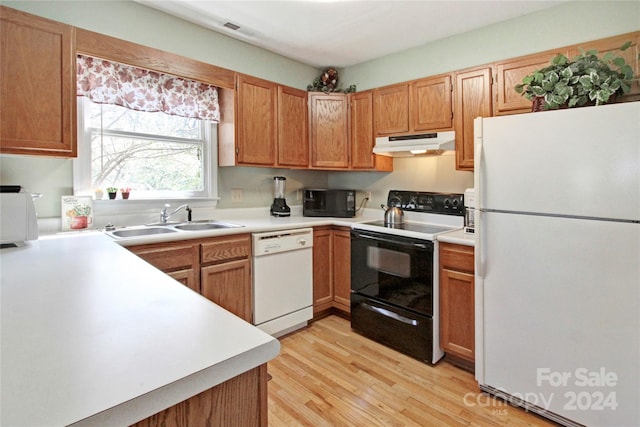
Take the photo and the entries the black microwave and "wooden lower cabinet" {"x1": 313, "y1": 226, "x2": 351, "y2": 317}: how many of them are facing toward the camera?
2

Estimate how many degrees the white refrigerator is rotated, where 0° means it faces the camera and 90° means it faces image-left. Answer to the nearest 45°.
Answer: approximately 45°

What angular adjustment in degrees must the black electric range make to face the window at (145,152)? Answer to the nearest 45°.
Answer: approximately 45° to its right

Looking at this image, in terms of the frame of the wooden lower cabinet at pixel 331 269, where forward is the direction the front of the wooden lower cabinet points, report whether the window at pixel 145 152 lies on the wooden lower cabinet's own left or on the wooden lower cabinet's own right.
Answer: on the wooden lower cabinet's own right

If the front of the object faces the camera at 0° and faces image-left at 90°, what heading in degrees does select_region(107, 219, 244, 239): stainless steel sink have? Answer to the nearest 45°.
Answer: approximately 315°

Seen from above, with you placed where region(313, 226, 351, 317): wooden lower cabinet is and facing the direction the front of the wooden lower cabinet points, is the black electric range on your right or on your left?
on your left

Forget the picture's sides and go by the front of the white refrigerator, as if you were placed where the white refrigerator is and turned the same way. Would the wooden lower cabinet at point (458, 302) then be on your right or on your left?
on your right

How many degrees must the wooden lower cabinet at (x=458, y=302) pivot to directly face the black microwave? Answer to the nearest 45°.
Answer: approximately 90° to its right

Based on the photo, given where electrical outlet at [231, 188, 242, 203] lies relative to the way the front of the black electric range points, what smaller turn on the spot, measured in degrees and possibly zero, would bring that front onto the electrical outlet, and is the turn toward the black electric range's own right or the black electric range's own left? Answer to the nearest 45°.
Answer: approximately 45° to the black electric range's own right

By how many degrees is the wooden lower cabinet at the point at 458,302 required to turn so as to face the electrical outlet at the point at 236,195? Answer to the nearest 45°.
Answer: approximately 45° to its right

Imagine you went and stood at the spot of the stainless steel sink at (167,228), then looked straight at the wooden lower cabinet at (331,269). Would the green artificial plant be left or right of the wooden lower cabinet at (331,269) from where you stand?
right
